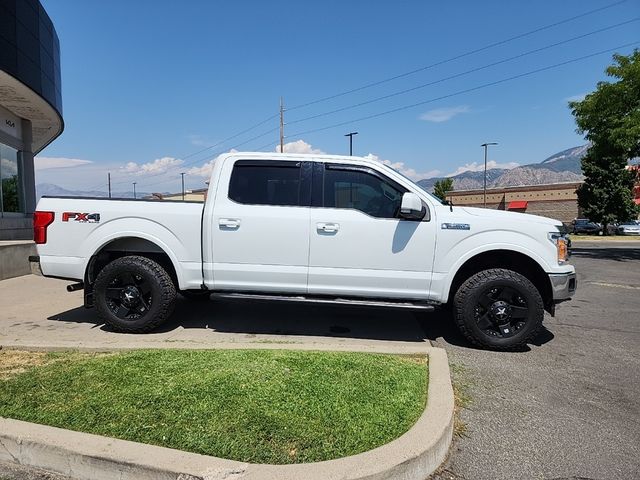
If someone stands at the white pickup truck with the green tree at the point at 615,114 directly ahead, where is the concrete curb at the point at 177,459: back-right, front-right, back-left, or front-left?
back-right

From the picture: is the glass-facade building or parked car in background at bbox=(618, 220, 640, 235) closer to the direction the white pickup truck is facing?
the parked car in background

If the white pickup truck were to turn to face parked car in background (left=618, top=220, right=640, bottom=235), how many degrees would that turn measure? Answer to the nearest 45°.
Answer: approximately 45° to its left

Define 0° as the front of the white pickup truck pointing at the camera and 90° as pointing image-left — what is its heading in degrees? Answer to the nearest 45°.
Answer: approximately 270°

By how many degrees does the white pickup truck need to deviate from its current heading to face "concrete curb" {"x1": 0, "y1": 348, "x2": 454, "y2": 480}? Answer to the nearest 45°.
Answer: approximately 90° to its right

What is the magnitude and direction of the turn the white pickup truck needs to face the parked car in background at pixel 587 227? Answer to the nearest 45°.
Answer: approximately 45° to its left

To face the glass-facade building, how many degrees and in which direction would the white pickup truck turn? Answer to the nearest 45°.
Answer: approximately 135° to its left

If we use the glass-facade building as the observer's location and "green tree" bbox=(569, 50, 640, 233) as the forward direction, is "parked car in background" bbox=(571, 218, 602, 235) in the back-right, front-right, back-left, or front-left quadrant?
front-left

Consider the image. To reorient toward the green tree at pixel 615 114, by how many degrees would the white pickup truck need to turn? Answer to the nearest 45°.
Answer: approximately 45° to its left

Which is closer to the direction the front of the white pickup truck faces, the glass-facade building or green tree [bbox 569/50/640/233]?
the green tree

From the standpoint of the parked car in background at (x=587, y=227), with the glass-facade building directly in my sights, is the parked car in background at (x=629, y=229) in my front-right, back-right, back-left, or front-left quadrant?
back-left
